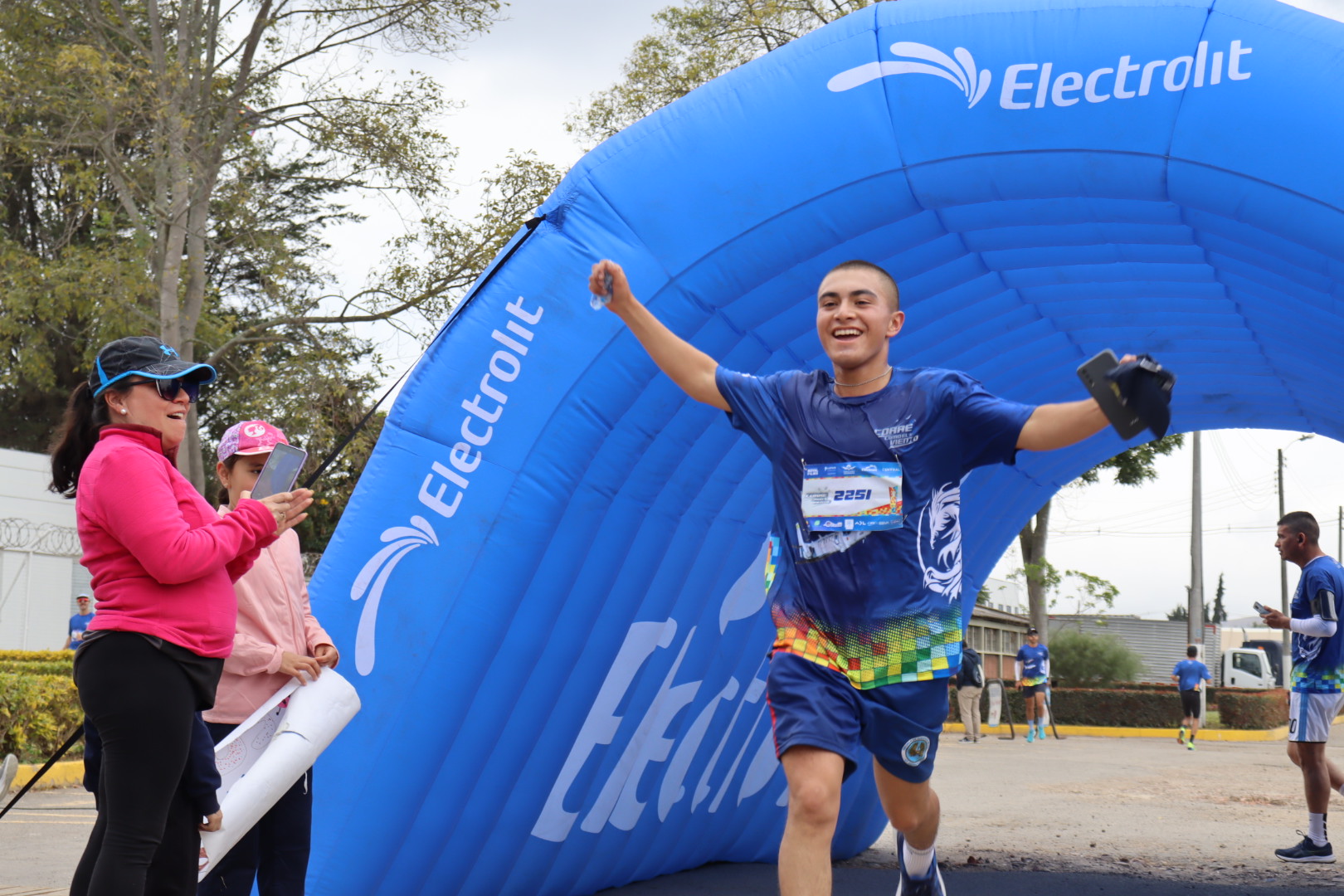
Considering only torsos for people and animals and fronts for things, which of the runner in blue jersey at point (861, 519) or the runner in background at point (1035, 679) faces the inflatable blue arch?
the runner in background

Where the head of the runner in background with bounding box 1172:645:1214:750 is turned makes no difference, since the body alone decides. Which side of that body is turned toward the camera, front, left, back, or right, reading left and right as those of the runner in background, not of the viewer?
back

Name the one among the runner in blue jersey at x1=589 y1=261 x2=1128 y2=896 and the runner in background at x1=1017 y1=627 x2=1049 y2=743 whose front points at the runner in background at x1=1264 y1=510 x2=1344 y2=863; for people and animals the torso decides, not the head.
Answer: the runner in background at x1=1017 y1=627 x2=1049 y2=743

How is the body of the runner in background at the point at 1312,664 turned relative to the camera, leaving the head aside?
to the viewer's left

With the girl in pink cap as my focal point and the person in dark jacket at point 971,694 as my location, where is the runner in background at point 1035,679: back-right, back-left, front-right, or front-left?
back-left

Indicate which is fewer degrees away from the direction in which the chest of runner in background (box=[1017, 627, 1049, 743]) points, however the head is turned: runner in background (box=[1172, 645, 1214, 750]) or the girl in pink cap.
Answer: the girl in pink cap

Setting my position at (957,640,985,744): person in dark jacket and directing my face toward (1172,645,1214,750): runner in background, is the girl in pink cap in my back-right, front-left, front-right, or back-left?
back-right
